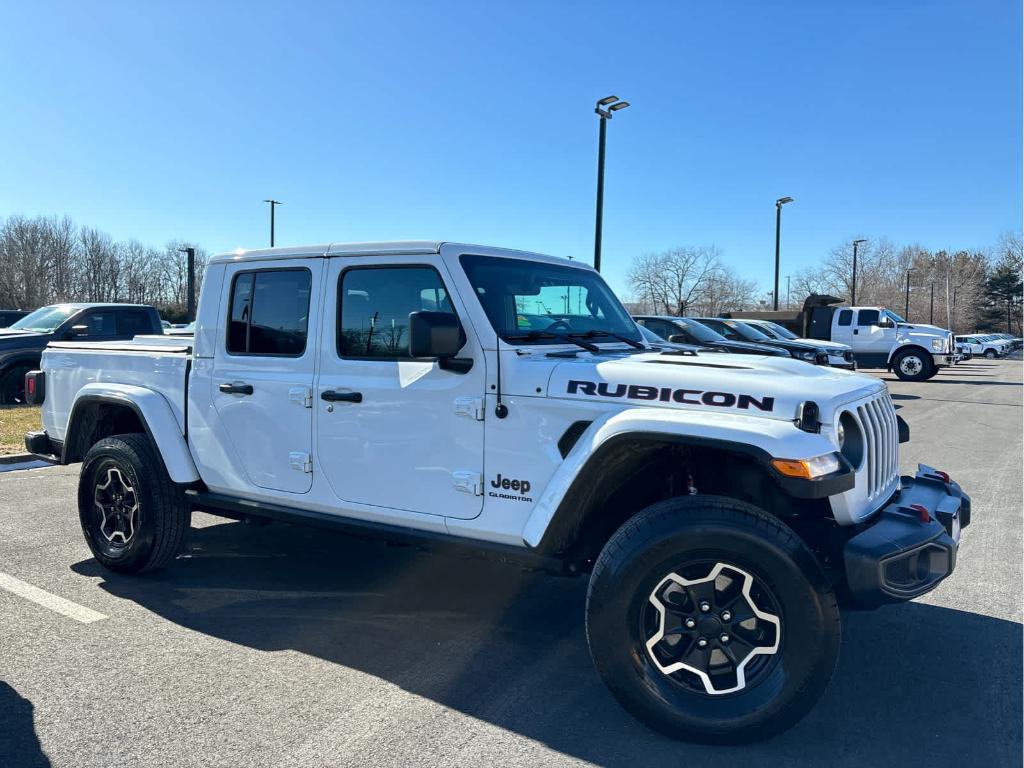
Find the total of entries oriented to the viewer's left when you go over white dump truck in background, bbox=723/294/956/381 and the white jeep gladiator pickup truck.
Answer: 0

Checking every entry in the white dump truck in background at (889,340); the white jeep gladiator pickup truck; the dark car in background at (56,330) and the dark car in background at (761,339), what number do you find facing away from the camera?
0

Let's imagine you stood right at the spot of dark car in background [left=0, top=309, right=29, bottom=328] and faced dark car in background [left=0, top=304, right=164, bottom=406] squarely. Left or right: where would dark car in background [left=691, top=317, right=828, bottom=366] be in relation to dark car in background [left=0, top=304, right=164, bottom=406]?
left

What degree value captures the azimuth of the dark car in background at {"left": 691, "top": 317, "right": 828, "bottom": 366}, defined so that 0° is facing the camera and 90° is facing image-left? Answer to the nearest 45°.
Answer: approximately 315°

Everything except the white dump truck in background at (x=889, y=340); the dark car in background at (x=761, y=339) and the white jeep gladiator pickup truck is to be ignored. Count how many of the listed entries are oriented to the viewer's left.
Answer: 0

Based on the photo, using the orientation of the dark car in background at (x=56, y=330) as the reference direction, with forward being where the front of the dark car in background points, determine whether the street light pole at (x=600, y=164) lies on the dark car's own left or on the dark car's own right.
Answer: on the dark car's own left

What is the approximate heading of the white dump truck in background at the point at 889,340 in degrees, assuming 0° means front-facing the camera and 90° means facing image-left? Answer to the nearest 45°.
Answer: approximately 315°

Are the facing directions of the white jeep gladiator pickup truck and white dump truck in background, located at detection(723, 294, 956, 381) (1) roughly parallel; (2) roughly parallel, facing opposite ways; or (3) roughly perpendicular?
roughly parallel

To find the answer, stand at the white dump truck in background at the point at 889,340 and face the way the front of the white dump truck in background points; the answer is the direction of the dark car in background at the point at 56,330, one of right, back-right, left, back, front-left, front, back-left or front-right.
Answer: right

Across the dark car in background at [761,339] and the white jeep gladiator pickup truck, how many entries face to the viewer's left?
0

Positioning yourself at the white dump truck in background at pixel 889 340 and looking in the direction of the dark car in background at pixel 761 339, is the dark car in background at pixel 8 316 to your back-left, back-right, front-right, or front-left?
front-right

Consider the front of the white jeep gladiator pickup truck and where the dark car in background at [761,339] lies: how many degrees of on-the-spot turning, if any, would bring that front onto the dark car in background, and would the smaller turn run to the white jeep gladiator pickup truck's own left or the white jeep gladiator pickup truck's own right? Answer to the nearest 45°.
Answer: approximately 135° to the white jeep gladiator pickup truck's own left
